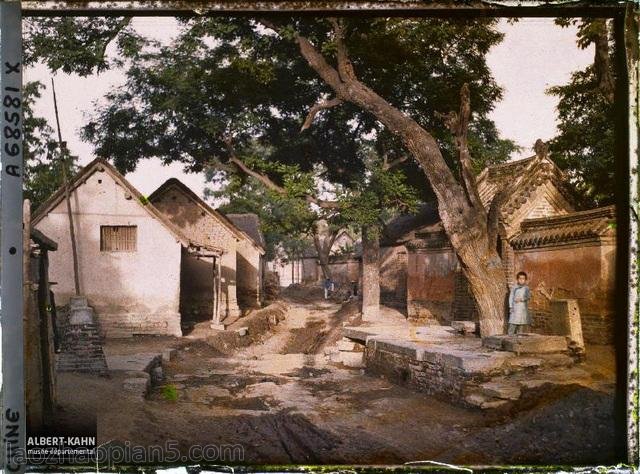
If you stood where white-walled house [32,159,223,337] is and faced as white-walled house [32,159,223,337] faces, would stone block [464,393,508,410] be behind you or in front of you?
in front
